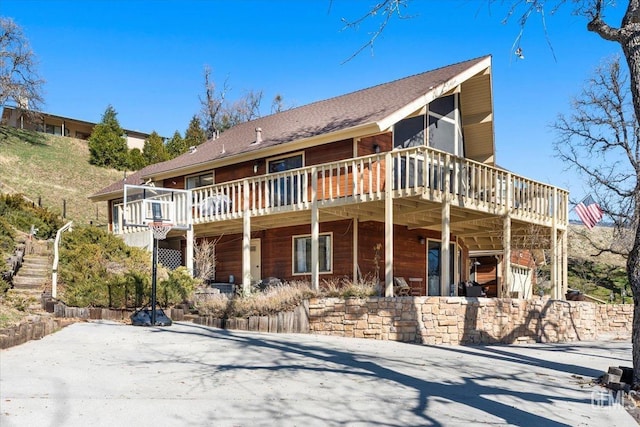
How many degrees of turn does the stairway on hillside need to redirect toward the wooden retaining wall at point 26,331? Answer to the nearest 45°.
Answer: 0° — it already faces it

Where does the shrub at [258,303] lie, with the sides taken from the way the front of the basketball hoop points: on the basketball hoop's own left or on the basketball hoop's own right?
on the basketball hoop's own left

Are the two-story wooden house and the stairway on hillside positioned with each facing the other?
no

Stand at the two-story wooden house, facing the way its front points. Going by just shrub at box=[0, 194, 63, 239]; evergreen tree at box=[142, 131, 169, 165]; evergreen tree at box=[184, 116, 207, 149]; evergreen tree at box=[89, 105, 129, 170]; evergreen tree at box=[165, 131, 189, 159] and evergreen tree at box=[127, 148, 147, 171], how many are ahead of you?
0

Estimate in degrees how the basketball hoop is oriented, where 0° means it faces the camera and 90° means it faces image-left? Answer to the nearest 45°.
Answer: approximately 0°

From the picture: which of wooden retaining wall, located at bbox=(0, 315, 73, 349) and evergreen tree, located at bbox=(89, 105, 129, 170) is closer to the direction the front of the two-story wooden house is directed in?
the wooden retaining wall

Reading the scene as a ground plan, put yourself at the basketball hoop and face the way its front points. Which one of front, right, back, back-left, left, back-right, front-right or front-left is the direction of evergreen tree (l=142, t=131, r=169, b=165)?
back

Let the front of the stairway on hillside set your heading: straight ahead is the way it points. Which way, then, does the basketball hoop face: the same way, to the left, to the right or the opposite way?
the same way

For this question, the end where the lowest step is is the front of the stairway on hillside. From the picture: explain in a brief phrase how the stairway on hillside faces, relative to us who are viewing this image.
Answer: facing the viewer

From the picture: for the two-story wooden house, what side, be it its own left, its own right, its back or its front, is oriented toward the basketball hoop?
front

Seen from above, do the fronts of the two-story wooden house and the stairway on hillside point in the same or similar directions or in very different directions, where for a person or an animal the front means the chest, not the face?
same or similar directions

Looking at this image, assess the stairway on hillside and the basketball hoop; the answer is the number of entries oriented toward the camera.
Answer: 2

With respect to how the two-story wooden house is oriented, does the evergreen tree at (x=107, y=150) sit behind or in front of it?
behind

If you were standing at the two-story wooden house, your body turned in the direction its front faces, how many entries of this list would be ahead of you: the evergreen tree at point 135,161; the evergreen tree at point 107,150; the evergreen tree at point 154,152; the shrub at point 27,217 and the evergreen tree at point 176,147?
0
